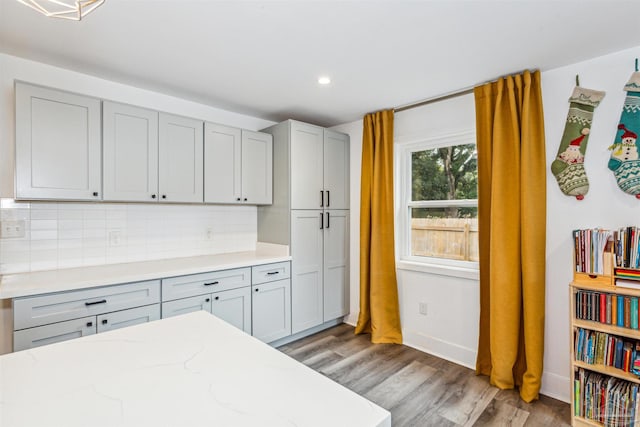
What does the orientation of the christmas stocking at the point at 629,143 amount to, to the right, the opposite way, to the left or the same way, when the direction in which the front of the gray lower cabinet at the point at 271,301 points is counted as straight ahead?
to the right

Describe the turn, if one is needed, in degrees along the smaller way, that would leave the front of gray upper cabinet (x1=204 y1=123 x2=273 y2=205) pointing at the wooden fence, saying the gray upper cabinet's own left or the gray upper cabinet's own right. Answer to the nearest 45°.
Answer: approximately 45° to the gray upper cabinet's own left

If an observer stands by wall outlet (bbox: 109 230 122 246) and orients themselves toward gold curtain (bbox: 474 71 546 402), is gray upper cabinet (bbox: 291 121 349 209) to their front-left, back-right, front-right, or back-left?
front-left

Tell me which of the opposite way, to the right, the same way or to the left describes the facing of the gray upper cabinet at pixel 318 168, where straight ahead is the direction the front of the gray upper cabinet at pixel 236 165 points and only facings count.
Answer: the same way

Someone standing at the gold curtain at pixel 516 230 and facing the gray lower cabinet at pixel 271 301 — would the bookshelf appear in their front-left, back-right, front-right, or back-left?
back-left

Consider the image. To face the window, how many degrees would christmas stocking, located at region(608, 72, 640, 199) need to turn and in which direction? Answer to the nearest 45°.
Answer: approximately 90° to its right

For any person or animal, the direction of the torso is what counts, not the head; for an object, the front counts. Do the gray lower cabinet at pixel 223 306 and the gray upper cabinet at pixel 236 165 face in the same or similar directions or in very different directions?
same or similar directions

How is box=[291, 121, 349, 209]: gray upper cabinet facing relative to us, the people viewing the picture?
facing the viewer and to the right of the viewer

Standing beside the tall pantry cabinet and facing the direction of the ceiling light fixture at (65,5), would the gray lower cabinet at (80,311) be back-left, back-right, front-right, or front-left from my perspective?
front-right

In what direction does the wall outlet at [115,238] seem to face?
toward the camera

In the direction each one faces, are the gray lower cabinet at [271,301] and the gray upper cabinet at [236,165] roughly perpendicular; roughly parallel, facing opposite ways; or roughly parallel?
roughly parallel

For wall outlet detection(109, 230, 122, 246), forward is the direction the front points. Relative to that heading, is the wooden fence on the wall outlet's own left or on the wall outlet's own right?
on the wall outlet's own left

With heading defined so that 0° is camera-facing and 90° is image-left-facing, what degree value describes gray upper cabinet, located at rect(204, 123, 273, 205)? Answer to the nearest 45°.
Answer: approximately 315°

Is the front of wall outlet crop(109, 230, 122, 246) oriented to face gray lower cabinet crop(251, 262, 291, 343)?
no

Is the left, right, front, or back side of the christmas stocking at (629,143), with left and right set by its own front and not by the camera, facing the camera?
front
